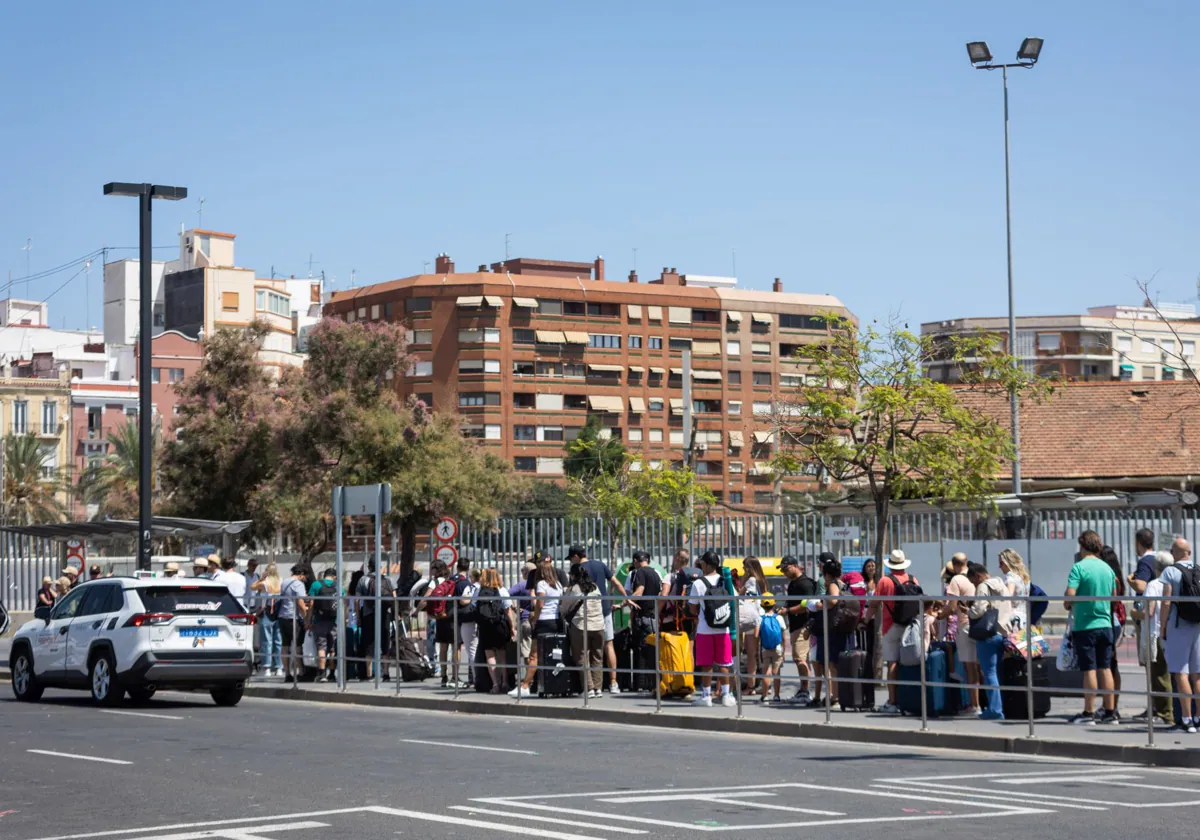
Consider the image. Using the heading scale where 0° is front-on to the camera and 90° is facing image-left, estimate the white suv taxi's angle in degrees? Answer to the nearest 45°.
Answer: approximately 135°

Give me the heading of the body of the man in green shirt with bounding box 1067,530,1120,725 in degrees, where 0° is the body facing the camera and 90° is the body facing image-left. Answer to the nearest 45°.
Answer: approximately 135°

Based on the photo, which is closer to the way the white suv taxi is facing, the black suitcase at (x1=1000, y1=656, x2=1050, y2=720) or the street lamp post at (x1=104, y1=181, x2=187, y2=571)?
the street lamp post

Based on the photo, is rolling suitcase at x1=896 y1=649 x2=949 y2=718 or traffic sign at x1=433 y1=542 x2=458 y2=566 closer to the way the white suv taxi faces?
the traffic sign

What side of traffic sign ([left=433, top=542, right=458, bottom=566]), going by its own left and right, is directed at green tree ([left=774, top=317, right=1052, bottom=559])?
left

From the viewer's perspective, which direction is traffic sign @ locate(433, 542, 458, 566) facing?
toward the camera

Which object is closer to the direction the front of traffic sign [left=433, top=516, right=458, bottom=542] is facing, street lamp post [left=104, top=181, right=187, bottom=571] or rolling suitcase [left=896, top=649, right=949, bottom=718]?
the rolling suitcase

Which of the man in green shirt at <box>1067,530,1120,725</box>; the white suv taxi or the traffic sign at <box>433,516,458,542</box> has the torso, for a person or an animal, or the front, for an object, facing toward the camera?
the traffic sign

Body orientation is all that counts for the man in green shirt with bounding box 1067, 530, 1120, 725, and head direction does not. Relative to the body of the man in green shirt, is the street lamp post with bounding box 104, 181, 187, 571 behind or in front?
in front

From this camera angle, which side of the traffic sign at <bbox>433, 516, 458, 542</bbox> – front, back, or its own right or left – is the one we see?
front

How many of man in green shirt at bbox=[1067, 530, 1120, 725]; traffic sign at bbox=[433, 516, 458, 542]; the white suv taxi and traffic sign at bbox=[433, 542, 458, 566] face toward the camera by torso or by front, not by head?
2

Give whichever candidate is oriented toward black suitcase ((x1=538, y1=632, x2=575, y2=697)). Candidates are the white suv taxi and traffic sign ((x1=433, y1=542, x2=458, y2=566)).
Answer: the traffic sign

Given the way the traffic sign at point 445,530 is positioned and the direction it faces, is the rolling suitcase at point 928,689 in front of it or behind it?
in front
